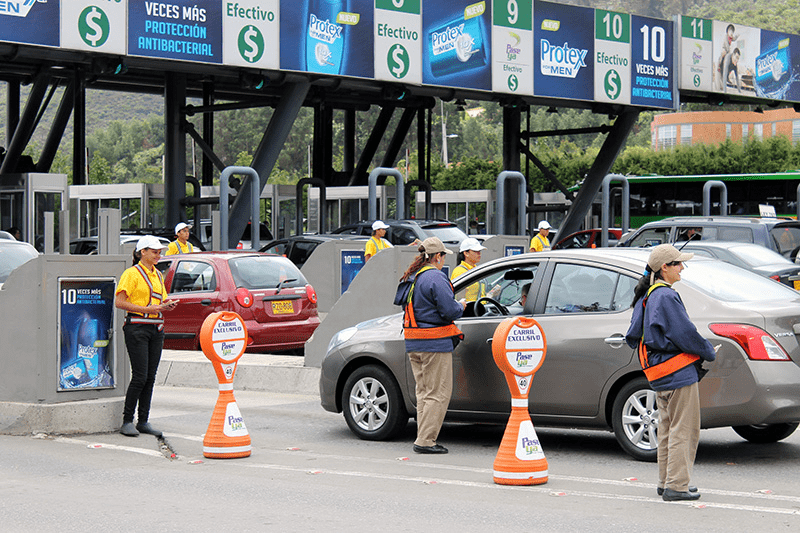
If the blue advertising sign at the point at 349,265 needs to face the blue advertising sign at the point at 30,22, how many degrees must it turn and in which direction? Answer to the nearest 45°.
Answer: approximately 135° to its right

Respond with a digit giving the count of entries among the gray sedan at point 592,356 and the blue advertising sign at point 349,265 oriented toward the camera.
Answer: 1

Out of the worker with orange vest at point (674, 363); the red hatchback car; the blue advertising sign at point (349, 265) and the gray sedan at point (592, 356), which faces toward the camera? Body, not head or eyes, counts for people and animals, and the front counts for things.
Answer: the blue advertising sign

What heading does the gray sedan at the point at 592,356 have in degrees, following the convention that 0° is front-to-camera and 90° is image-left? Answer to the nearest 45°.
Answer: approximately 135°

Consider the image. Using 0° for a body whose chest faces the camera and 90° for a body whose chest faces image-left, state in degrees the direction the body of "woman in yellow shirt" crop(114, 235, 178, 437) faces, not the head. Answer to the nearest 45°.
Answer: approximately 315°

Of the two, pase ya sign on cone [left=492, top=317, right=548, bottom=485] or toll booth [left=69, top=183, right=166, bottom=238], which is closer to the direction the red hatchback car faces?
the toll booth

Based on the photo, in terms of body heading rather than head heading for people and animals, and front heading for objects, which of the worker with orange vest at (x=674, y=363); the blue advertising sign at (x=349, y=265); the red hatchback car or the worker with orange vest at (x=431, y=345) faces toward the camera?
the blue advertising sign

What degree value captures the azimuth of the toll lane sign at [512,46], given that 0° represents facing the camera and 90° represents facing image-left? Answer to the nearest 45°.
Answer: approximately 315°

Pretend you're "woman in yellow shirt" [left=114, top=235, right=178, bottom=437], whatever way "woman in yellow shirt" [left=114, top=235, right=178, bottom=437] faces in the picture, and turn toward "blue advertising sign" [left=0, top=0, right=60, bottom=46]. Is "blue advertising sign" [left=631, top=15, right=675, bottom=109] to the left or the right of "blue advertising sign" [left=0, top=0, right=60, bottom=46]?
right

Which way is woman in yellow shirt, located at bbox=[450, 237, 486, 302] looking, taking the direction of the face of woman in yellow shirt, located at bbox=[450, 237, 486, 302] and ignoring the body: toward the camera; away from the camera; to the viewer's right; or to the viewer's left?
to the viewer's right
